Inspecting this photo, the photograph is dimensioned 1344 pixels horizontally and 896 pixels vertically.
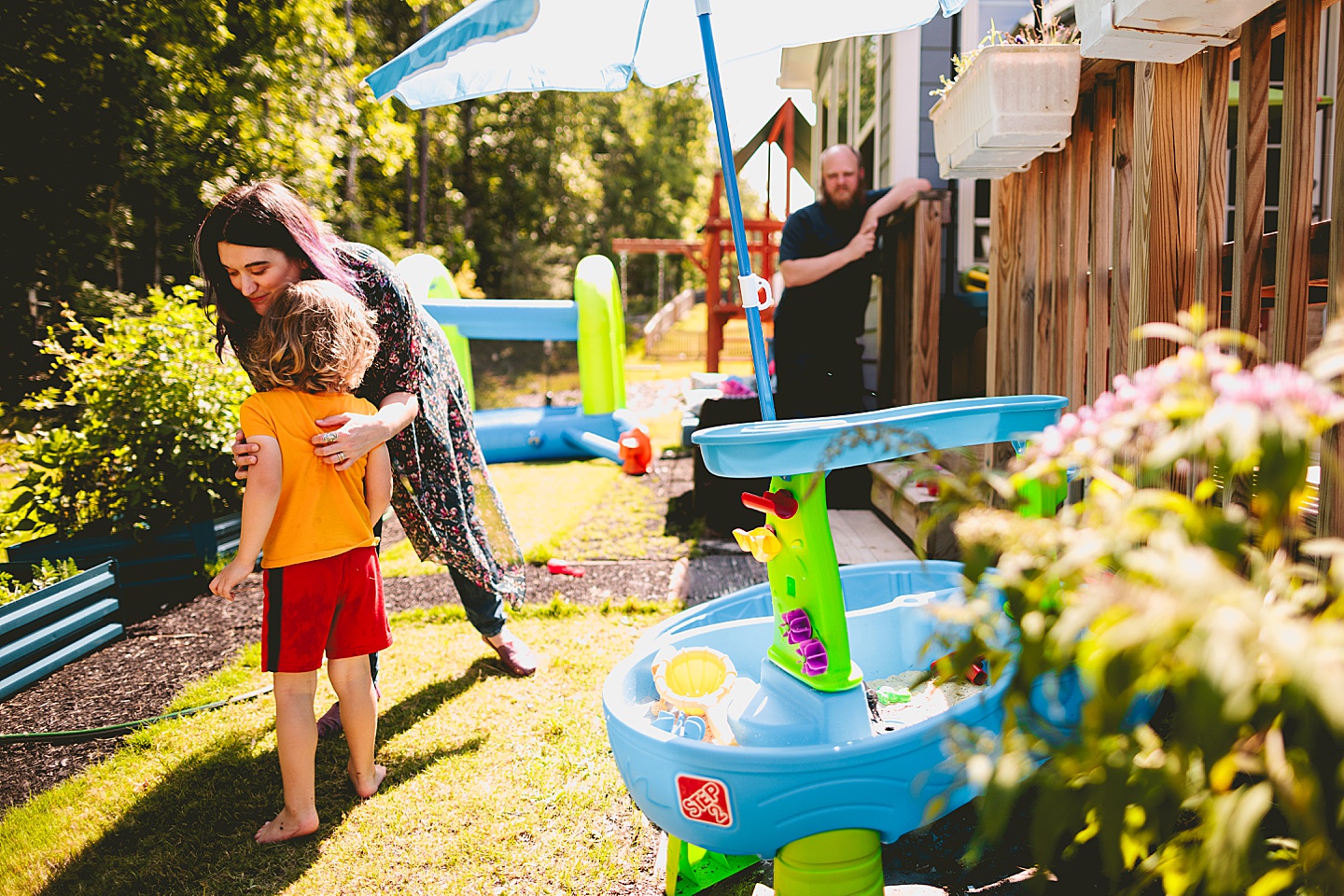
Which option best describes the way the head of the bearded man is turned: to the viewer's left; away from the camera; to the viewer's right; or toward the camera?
toward the camera

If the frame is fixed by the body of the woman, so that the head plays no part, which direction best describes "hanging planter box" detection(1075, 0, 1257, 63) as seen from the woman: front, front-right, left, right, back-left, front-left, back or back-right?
left

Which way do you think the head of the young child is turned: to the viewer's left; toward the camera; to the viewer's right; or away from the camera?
away from the camera

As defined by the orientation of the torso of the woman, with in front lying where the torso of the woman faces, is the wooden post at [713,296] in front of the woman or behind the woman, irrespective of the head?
behind

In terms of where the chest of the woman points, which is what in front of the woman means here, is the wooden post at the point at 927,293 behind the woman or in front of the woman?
behind

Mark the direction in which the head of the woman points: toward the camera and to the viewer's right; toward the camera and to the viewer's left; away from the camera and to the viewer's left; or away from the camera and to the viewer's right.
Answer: toward the camera and to the viewer's left

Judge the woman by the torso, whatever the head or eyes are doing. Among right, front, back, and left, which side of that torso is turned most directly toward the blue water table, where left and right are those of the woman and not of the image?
left

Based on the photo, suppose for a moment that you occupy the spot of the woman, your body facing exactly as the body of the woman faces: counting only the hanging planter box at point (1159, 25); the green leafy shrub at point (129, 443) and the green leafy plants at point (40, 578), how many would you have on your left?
1

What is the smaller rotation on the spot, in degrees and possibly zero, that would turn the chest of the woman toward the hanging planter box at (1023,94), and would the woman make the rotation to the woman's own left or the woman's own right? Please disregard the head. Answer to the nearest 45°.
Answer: approximately 135° to the woman's own left

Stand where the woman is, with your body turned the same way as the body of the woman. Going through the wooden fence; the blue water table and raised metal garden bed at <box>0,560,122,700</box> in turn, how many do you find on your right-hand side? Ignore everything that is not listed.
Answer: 1

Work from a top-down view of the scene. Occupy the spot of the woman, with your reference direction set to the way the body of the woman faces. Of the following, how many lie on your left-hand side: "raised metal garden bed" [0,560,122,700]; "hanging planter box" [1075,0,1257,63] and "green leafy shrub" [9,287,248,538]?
1

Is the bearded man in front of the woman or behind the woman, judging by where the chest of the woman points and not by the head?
behind

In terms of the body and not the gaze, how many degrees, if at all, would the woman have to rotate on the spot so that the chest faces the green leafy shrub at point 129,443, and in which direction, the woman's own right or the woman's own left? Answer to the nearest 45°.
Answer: approximately 90° to the woman's own right

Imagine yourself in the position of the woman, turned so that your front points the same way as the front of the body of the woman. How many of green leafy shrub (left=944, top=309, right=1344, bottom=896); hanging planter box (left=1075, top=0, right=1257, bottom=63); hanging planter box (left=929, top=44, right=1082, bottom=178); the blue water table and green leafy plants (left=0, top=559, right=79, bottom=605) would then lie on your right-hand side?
1
